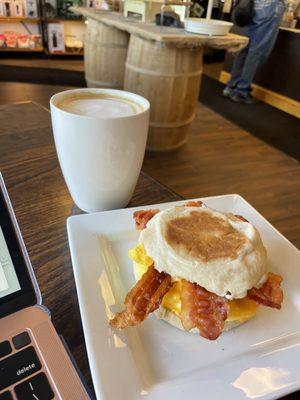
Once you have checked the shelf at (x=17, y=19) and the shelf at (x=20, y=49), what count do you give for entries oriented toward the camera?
2

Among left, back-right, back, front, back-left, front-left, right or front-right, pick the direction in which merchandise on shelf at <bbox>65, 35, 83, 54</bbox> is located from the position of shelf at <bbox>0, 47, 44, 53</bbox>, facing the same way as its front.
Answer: left

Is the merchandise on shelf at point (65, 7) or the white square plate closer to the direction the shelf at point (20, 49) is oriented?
the white square plate

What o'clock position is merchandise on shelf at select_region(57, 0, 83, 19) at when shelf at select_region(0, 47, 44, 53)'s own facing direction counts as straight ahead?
The merchandise on shelf is roughly at 9 o'clock from the shelf.

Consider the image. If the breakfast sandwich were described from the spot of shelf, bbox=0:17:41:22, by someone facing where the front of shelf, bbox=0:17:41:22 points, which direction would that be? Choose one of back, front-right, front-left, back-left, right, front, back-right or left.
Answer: front

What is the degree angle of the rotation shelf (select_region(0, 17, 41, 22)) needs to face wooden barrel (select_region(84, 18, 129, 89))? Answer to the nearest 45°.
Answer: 0° — it already faces it

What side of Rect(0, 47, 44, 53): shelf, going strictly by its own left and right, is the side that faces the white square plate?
front

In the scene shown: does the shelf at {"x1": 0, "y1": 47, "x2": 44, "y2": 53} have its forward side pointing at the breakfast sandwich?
yes

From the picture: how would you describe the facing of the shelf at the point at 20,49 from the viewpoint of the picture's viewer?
facing the viewer

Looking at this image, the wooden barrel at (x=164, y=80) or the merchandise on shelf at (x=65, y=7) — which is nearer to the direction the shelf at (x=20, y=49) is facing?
the wooden barrel

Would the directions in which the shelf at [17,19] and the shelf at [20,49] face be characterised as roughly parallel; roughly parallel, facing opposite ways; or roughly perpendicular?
roughly parallel

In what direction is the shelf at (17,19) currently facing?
toward the camera
